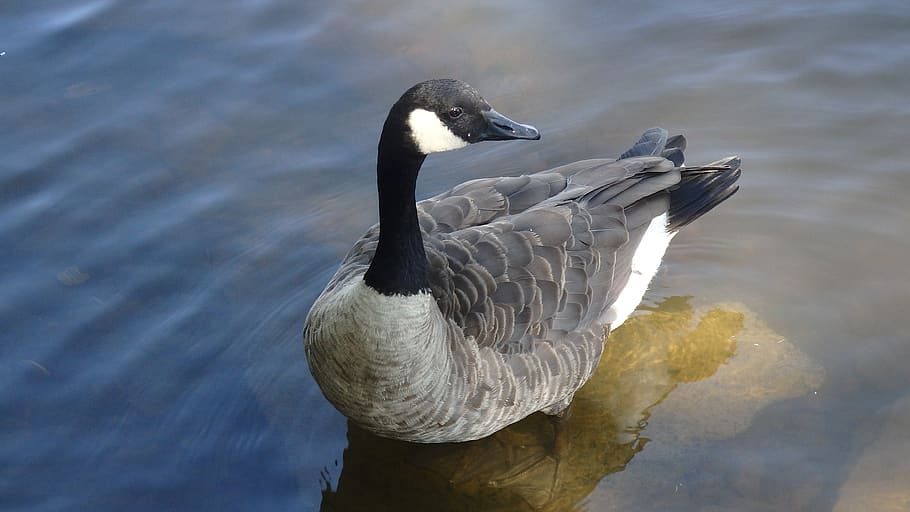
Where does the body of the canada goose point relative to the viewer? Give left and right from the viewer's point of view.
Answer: facing the viewer and to the left of the viewer
